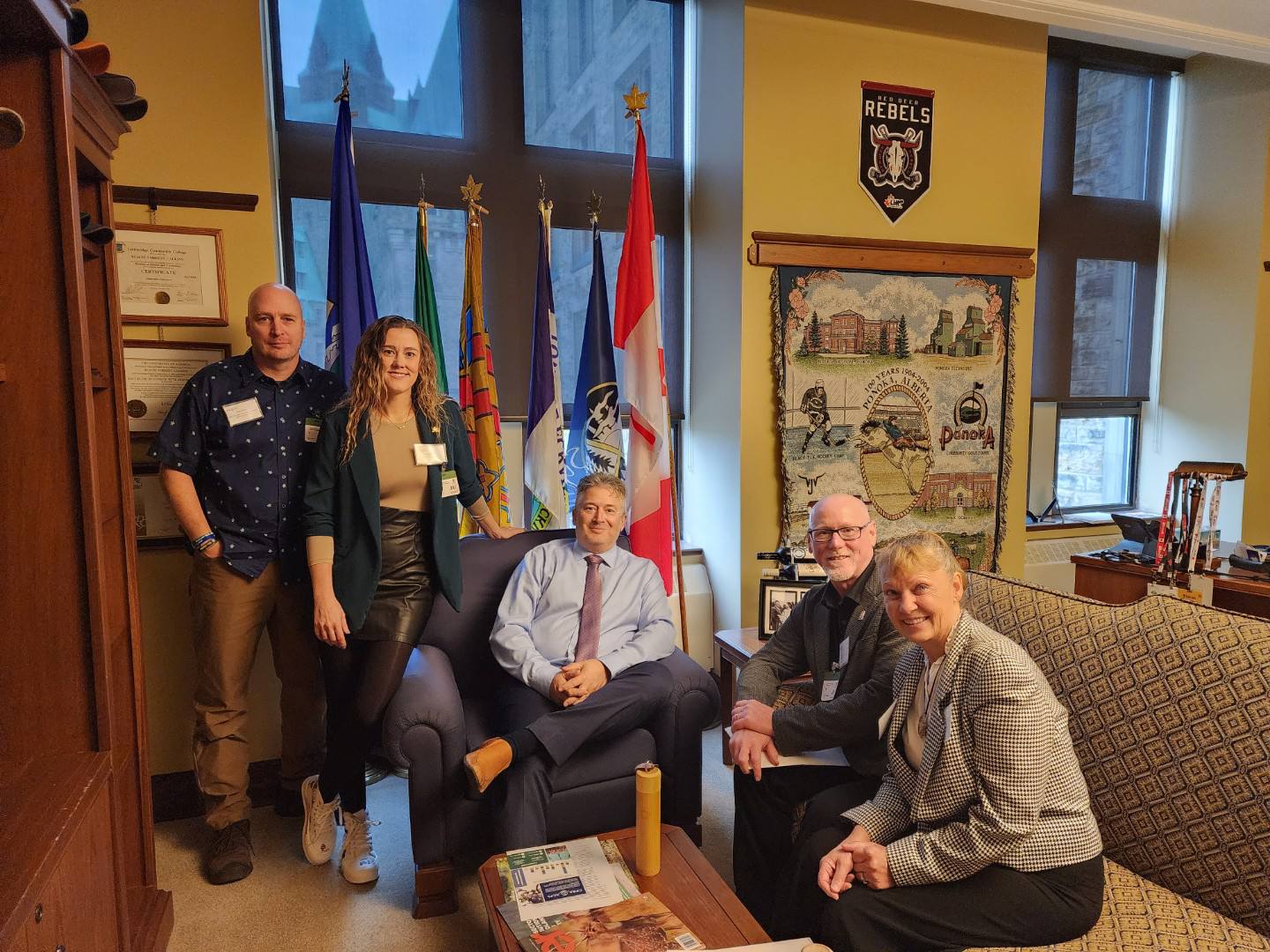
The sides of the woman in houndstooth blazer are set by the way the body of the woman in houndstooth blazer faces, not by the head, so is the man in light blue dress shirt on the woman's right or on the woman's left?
on the woman's right

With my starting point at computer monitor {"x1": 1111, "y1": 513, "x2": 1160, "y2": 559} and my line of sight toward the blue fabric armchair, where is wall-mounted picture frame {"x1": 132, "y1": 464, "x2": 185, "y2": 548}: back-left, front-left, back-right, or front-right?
front-right

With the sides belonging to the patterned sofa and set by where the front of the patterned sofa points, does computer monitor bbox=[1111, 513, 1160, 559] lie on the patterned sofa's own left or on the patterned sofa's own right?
on the patterned sofa's own right

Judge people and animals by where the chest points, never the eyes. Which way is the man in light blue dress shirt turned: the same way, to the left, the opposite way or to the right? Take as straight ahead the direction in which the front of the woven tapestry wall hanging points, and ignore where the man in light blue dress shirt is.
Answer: the same way

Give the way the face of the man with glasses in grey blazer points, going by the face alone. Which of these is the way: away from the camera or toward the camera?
toward the camera

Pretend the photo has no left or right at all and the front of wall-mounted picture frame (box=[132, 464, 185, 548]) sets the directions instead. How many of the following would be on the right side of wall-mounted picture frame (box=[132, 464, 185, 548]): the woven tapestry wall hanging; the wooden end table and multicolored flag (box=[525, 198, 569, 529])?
0

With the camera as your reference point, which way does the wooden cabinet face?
facing the viewer and to the right of the viewer

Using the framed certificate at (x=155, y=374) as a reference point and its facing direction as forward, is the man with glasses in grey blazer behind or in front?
in front

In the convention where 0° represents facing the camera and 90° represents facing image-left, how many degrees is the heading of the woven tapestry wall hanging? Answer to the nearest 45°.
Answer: approximately 0°

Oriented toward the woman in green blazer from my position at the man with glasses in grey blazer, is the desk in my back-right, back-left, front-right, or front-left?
back-right

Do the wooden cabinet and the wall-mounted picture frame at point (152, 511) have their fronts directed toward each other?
no

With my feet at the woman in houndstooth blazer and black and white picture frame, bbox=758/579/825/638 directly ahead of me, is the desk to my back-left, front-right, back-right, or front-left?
front-right

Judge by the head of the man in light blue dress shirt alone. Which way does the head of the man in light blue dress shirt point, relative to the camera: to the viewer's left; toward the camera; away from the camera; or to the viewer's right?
toward the camera

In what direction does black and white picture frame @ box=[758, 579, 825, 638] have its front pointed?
toward the camera

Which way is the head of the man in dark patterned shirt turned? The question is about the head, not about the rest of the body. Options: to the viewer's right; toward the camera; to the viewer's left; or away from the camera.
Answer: toward the camera

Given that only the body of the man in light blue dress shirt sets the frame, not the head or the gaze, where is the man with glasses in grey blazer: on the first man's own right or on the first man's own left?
on the first man's own left
